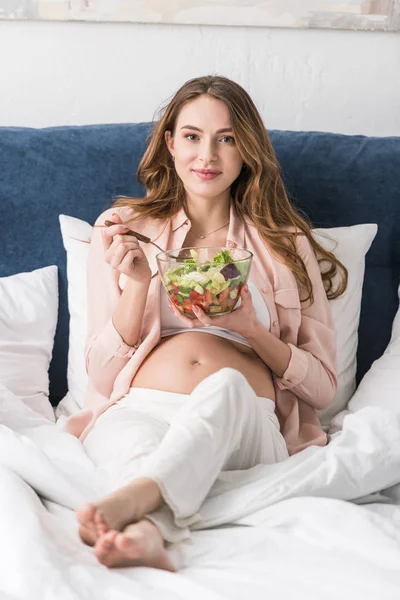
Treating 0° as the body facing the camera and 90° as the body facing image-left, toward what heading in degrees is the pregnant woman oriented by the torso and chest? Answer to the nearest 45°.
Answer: approximately 0°

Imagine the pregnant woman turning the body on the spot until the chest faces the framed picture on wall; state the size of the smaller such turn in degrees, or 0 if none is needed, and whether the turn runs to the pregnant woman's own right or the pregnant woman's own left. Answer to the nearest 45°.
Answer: approximately 180°

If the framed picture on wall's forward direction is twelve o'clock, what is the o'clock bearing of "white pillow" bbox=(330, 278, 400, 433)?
The white pillow is roughly at 11 o'clock from the framed picture on wall.

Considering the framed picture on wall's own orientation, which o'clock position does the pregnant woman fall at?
The pregnant woman is roughly at 12 o'clock from the framed picture on wall.

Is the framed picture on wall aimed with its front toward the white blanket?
yes

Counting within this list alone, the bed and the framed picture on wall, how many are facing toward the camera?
2

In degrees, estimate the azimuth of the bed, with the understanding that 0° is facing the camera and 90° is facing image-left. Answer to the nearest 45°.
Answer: approximately 0°
